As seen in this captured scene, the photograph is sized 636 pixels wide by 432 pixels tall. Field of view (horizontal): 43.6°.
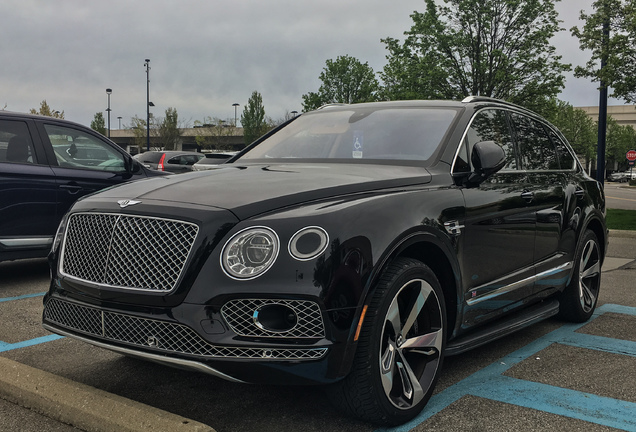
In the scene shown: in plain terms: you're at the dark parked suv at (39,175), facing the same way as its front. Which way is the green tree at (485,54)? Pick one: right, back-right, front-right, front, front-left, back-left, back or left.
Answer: front-left

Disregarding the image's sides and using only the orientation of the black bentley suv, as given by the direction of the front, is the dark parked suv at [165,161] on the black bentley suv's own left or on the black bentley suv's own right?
on the black bentley suv's own right

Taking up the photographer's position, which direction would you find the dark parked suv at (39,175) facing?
facing to the right of the viewer

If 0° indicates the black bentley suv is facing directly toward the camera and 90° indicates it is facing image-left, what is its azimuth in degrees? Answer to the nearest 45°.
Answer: approximately 45°

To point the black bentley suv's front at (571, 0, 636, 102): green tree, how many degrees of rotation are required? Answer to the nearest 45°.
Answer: approximately 180°

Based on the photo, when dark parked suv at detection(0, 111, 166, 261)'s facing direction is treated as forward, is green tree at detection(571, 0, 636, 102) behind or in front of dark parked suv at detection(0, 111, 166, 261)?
in front

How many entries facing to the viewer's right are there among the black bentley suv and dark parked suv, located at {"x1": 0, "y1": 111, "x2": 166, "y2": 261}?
1

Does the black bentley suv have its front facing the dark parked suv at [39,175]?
no

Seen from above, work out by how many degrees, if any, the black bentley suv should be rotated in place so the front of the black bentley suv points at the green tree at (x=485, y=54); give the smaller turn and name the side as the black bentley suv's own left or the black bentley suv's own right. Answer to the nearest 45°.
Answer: approximately 135° to the black bentley suv's own right

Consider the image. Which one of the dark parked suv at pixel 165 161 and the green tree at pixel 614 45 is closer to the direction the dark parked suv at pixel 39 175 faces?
the green tree

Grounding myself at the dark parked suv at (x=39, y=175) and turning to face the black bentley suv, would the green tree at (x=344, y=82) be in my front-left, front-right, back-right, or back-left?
back-left

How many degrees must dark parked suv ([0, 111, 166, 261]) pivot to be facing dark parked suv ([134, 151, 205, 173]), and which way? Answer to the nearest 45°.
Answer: approximately 90° to its left
